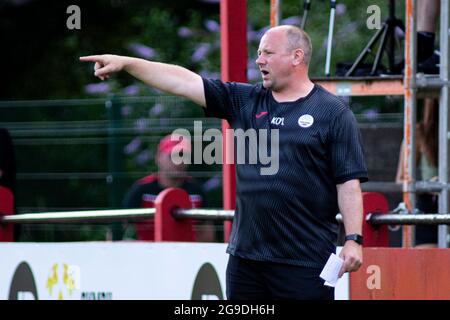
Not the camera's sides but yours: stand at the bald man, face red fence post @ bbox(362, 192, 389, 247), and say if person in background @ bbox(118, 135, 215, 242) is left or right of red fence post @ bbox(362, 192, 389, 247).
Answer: left

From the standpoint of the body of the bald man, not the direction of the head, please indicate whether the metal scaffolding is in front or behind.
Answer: behind

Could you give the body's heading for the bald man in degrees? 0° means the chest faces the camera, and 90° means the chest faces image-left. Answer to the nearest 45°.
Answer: approximately 45°

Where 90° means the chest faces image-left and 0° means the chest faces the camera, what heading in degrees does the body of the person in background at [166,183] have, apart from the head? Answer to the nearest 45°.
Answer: approximately 0°

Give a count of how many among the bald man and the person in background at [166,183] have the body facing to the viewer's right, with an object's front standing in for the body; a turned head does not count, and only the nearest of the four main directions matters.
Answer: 0

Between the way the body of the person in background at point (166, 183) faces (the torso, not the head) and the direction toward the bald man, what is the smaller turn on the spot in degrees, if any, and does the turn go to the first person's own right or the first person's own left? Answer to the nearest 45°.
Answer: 0° — they already face them

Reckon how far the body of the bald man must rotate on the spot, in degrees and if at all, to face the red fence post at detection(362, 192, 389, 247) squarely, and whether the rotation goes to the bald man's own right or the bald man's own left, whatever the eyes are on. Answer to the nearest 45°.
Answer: approximately 180°

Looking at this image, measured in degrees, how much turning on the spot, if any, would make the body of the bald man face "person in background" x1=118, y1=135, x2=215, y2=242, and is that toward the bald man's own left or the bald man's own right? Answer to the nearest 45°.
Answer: approximately 135° to the bald man's own right
